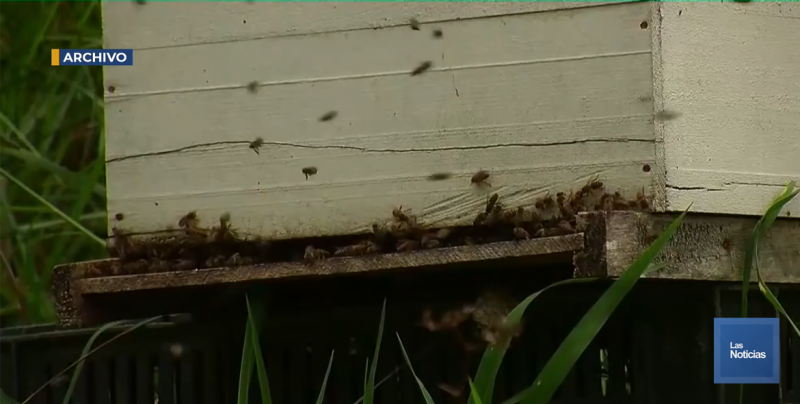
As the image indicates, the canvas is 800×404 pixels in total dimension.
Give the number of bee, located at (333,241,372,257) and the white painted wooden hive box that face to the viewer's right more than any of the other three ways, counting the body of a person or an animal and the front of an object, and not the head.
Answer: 1

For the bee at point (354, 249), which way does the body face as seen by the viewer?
to the viewer's right

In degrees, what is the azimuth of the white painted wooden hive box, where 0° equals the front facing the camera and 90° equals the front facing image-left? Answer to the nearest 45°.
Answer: approximately 45°

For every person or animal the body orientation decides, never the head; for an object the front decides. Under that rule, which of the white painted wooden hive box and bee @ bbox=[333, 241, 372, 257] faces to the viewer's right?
the bee
